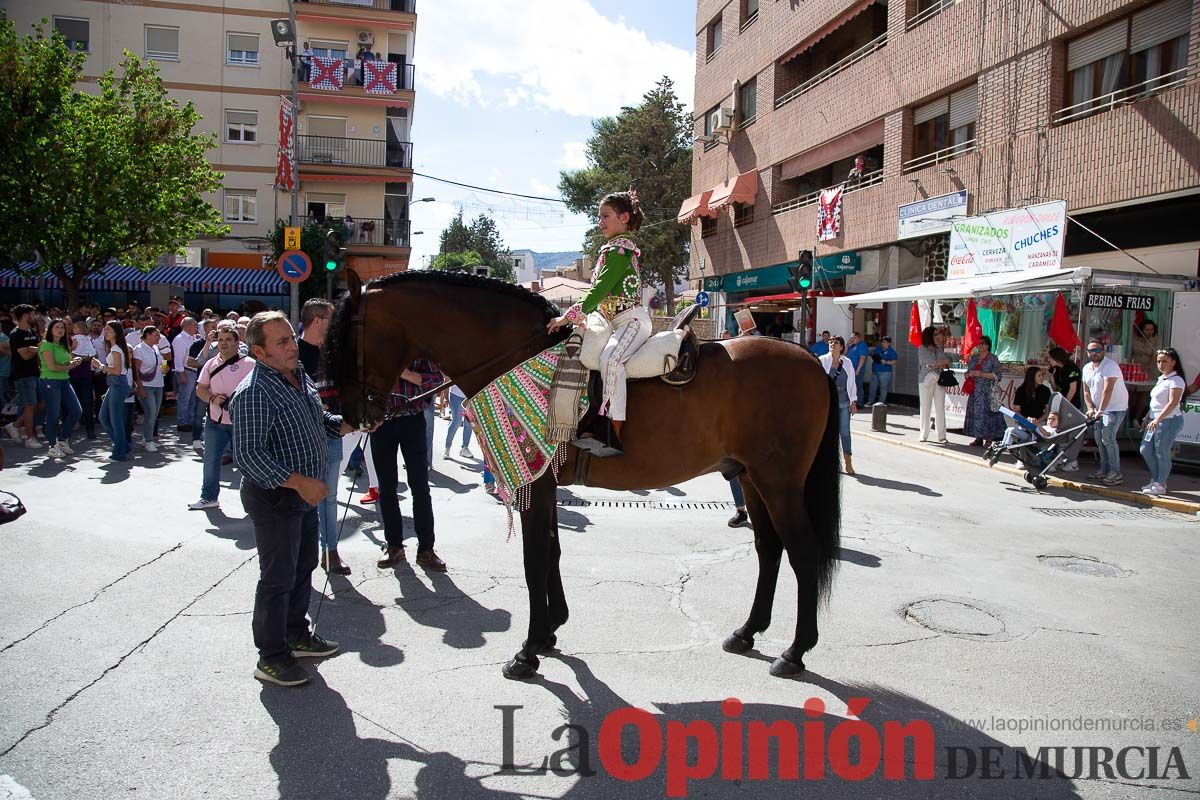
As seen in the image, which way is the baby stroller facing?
to the viewer's left

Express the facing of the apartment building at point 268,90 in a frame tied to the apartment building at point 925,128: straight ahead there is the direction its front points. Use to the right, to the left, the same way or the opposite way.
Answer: to the left

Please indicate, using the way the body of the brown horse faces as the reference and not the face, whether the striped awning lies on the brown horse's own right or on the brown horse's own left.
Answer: on the brown horse's own right

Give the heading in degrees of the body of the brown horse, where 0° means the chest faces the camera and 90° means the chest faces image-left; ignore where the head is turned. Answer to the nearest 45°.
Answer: approximately 90°

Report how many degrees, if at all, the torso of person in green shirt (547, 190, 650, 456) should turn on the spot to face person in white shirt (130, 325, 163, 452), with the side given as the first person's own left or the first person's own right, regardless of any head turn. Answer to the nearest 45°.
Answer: approximately 45° to the first person's own right

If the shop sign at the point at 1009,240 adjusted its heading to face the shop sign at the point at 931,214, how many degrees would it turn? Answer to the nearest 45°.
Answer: approximately 90° to its right

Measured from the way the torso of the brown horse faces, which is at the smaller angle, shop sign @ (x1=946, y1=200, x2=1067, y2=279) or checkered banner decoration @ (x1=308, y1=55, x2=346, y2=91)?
the checkered banner decoration

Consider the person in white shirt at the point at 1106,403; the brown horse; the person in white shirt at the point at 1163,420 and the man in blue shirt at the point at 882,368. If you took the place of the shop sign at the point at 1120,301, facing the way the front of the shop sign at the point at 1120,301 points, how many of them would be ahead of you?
3
